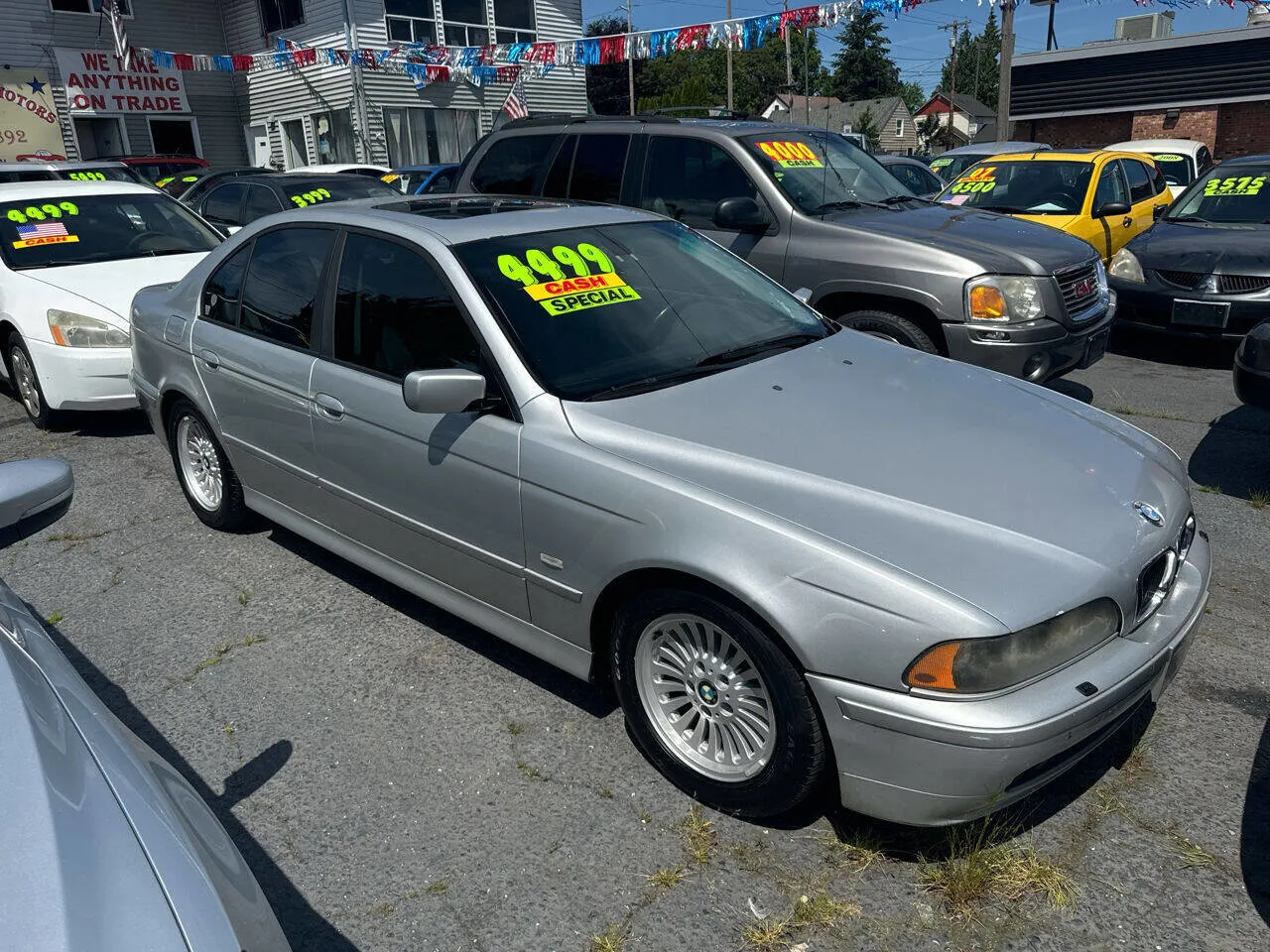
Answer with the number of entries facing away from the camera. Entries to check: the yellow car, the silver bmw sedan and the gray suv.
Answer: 0

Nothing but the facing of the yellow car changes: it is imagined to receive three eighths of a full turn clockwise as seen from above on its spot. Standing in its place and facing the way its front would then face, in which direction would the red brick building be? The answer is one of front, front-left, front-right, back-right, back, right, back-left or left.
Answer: front

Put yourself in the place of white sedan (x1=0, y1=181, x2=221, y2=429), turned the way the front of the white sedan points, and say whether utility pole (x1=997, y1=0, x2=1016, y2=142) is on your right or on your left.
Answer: on your left

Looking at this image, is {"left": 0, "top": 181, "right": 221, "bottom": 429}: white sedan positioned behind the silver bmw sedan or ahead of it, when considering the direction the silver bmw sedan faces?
behind

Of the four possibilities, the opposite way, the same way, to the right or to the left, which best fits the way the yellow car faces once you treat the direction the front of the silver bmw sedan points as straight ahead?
to the right

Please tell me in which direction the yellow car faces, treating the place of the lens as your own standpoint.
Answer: facing the viewer and to the left of the viewer

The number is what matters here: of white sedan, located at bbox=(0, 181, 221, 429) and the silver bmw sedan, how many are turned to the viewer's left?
0

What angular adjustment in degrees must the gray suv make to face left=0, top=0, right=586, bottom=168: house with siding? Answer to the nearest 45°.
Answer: approximately 180°

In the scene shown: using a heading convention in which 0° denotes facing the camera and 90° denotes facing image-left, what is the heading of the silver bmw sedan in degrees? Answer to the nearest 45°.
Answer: approximately 315°

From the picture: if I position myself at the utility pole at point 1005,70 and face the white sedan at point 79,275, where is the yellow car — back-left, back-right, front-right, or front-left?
front-left

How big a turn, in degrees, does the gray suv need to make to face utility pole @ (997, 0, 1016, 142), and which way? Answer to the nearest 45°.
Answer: approximately 135° to its left

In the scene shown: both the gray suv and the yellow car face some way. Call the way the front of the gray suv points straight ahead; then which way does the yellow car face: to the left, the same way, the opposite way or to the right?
to the right

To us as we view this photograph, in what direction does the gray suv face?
facing the viewer and to the right of the viewer

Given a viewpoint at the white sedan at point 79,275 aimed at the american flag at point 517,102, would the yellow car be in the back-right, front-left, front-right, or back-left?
front-right

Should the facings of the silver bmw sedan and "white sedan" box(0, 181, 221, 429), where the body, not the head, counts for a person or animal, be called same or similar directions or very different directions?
same or similar directions
